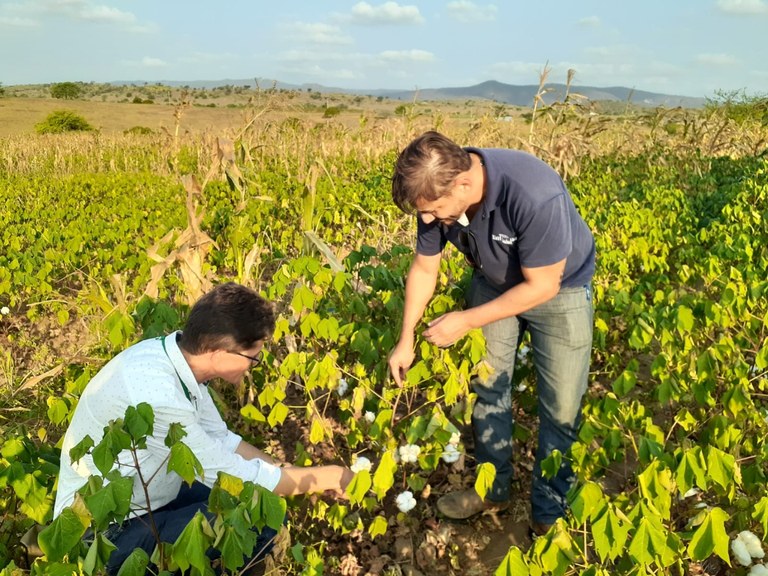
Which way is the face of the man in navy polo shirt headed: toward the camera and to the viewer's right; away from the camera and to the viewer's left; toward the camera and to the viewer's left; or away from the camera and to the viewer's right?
toward the camera and to the viewer's left

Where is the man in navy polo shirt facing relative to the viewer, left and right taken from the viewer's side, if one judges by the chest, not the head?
facing the viewer and to the left of the viewer
